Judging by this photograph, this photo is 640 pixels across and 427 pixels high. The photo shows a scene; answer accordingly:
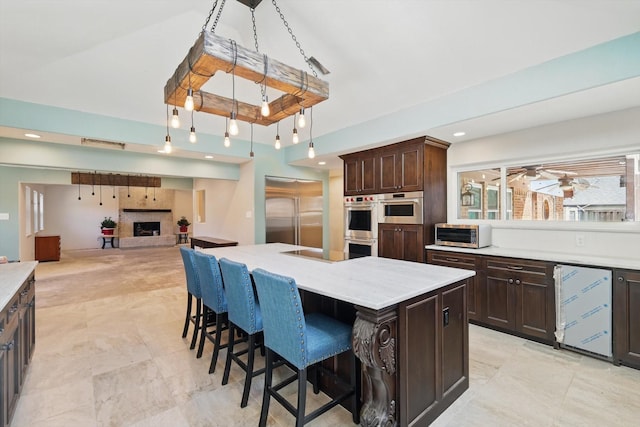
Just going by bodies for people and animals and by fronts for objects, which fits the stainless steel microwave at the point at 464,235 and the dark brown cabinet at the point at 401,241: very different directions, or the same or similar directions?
same or similar directions

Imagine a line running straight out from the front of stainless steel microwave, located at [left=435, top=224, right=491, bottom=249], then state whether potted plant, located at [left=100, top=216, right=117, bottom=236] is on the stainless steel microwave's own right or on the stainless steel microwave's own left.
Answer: on the stainless steel microwave's own right

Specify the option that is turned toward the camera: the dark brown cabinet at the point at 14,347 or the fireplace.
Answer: the fireplace

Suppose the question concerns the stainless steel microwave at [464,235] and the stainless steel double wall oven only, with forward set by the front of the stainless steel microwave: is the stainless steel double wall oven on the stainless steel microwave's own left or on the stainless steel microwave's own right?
on the stainless steel microwave's own right

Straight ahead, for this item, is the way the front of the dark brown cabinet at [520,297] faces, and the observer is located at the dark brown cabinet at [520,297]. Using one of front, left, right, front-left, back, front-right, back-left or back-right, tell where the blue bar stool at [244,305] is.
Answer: front

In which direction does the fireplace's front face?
toward the camera

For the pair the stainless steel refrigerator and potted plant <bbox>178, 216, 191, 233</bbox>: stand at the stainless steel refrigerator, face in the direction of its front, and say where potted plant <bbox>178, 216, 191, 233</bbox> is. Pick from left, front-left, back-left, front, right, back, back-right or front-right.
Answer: back

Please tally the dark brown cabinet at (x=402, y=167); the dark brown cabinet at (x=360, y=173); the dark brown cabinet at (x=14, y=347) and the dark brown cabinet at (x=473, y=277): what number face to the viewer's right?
1

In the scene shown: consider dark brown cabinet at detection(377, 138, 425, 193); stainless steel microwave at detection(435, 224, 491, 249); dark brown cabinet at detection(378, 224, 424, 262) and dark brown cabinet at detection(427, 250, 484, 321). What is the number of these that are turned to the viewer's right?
0

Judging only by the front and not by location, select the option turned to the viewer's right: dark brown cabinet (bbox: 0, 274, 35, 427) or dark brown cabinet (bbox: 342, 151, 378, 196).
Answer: dark brown cabinet (bbox: 0, 274, 35, 427)

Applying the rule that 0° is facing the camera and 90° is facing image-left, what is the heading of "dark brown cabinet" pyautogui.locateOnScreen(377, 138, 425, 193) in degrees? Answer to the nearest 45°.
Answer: approximately 45°

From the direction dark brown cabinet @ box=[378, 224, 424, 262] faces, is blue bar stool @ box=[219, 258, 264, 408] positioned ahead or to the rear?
ahead

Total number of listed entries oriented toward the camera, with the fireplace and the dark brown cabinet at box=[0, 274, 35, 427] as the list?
1

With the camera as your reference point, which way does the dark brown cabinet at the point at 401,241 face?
facing the viewer and to the left of the viewer

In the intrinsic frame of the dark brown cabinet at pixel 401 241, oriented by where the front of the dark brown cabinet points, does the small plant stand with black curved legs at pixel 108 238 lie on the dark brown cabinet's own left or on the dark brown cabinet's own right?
on the dark brown cabinet's own right

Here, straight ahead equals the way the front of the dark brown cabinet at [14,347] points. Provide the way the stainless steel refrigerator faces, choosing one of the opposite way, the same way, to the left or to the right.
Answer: to the right

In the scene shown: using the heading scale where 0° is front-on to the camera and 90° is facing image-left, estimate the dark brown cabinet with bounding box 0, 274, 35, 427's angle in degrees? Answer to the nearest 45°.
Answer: approximately 270°
